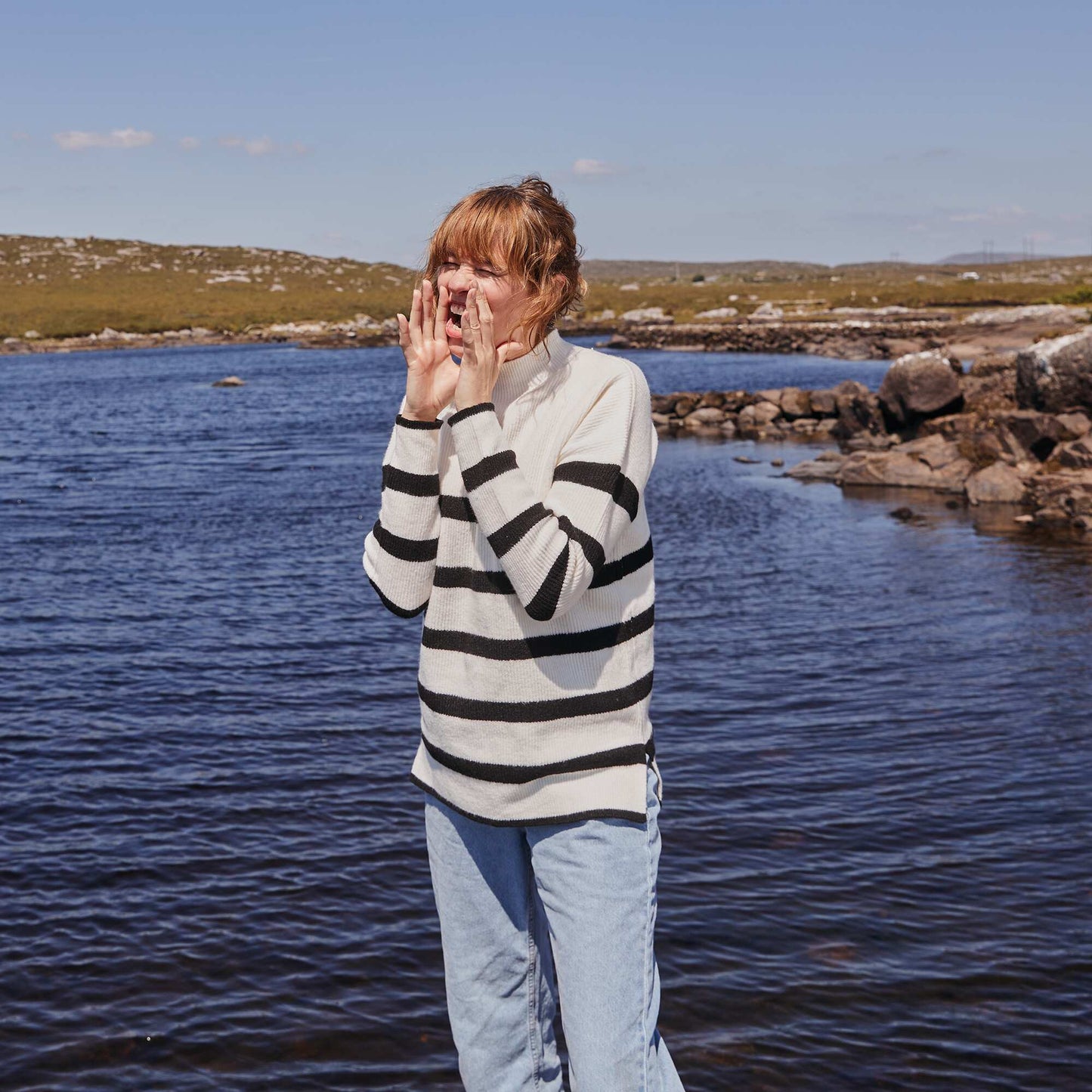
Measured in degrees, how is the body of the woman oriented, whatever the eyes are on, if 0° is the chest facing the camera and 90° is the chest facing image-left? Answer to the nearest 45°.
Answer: approximately 45°

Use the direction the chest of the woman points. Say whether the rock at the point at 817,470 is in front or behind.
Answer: behind

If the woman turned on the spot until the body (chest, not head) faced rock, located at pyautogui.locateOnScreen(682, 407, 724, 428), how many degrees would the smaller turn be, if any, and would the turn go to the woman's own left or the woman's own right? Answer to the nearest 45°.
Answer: approximately 135° to the woman's own right

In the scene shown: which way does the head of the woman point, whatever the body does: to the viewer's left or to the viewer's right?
to the viewer's left

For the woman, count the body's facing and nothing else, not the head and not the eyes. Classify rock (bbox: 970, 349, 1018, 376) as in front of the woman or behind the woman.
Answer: behind

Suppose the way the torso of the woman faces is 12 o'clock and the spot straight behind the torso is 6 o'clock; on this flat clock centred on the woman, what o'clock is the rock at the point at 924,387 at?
The rock is roughly at 5 o'clock from the woman.

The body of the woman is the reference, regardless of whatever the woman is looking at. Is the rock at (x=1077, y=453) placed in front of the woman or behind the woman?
behind
